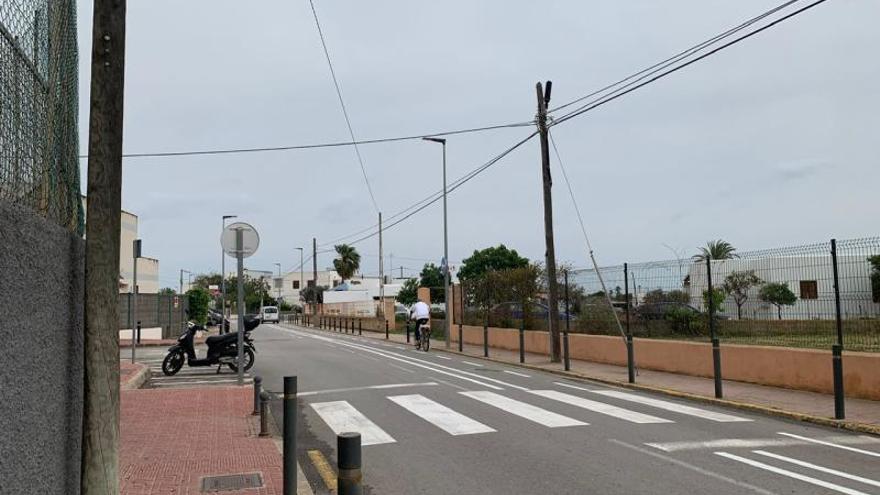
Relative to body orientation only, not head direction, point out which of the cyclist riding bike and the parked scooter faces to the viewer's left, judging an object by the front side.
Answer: the parked scooter

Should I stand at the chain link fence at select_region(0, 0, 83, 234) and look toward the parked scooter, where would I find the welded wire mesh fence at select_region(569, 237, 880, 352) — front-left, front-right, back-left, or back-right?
front-right

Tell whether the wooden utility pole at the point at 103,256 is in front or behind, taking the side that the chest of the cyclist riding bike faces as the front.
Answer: behind

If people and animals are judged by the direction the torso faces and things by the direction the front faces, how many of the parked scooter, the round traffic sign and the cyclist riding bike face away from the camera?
2

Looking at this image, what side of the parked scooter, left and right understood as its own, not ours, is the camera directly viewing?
left

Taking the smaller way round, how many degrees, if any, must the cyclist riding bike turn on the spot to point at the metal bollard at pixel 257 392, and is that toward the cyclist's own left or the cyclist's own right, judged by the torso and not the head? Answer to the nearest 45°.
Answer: approximately 180°

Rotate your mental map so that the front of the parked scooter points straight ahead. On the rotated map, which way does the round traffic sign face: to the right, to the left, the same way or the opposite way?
to the right

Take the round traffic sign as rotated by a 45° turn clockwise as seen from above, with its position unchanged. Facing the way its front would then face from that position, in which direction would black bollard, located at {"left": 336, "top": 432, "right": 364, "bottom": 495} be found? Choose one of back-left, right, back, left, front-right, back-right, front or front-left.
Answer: back-right

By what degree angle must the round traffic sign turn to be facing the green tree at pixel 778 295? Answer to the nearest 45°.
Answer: approximately 90° to its right

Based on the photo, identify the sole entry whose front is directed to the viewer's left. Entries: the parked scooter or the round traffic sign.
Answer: the parked scooter

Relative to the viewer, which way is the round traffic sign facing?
away from the camera

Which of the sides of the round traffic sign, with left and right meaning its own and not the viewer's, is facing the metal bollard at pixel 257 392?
back

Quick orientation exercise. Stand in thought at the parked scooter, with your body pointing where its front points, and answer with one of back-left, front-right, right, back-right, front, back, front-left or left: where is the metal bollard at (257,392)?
left

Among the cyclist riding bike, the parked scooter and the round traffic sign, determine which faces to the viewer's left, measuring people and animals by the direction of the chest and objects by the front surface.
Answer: the parked scooter

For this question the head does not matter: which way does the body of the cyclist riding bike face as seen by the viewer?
away from the camera

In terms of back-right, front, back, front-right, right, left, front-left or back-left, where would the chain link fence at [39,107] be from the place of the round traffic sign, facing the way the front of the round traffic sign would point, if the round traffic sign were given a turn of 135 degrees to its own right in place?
front-right
